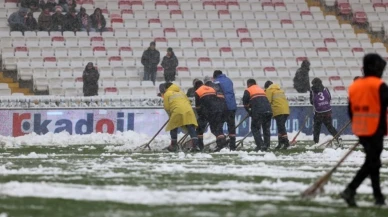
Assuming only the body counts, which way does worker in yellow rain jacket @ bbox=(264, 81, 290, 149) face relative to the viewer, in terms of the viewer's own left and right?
facing away from the viewer and to the left of the viewer

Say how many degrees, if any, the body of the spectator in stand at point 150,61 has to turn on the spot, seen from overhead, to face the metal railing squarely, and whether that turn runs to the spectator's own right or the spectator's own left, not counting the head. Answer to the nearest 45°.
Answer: approximately 45° to the spectator's own right

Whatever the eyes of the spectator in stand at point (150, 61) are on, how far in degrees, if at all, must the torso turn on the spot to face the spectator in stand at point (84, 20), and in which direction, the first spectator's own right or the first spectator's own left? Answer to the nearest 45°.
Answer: approximately 135° to the first spectator's own right

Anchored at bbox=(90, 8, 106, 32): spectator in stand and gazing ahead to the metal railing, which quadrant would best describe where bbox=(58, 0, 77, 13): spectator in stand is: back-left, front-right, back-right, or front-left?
back-right

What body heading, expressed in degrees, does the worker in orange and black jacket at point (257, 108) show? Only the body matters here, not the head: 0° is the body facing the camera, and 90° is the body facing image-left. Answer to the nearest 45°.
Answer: approximately 135°
